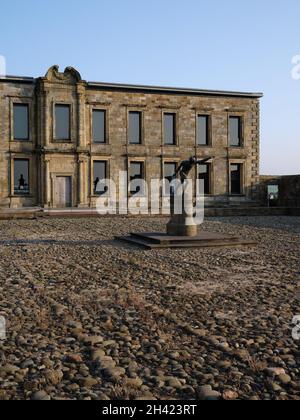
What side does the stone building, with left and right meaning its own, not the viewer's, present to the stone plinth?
front

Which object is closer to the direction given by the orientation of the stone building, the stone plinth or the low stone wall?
the stone plinth

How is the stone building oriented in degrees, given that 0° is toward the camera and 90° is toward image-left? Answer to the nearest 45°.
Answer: approximately 0°

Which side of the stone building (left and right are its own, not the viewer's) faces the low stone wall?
left

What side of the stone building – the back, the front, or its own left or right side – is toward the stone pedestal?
front

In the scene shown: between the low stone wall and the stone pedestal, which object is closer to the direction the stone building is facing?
the stone pedestal

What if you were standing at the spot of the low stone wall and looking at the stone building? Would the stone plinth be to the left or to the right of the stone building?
left

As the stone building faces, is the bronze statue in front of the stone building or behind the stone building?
in front
